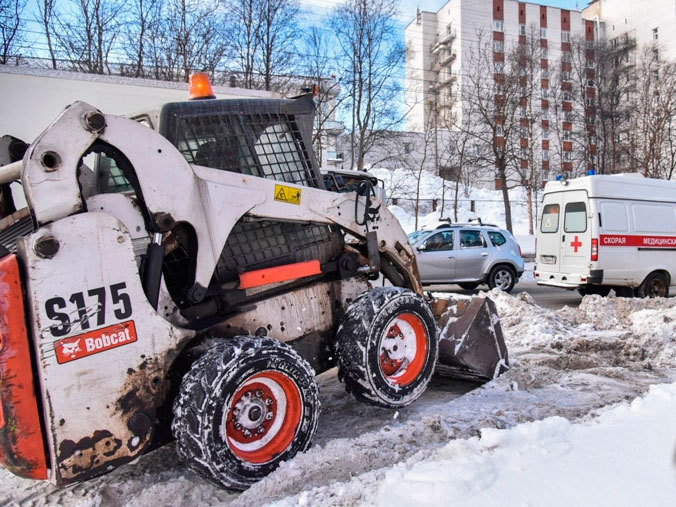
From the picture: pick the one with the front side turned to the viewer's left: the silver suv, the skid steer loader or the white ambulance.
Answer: the silver suv

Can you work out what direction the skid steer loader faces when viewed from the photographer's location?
facing away from the viewer and to the right of the viewer

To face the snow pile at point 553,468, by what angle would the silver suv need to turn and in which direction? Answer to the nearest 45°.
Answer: approximately 90° to its left

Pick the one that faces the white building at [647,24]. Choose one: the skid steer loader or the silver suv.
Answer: the skid steer loader

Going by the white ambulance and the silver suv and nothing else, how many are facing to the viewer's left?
1

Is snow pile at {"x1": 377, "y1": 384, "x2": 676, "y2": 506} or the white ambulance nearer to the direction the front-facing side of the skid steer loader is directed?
the white ambulance
